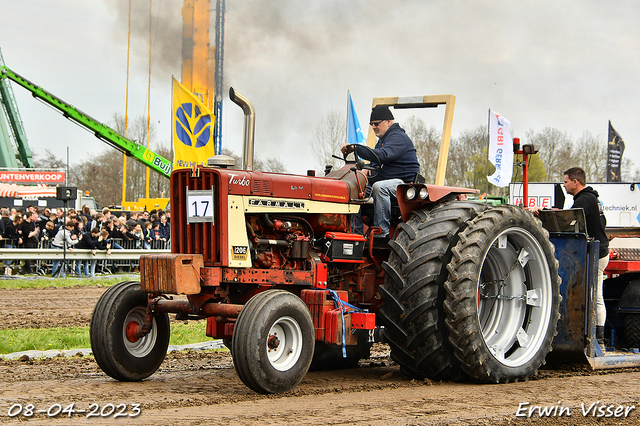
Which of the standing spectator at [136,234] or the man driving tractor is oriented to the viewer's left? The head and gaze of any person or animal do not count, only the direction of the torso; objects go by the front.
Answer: the man driving tractor

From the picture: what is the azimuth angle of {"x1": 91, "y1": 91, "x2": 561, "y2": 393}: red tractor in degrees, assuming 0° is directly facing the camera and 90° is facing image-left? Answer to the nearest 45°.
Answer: approximately 45°

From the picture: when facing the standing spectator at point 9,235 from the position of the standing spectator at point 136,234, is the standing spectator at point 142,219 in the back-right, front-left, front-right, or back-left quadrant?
back-right

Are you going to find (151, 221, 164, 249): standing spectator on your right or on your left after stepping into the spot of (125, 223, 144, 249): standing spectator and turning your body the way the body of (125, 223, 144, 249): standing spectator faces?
on your left

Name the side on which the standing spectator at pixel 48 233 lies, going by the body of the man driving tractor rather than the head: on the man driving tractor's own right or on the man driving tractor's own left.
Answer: on the man driving tractor's own right

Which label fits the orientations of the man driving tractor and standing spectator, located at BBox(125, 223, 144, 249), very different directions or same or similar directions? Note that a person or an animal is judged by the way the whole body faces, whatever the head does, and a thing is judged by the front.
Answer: very different directions

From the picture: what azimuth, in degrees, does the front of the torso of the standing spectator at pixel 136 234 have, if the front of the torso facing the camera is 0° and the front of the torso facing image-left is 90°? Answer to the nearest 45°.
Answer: approximately 315°

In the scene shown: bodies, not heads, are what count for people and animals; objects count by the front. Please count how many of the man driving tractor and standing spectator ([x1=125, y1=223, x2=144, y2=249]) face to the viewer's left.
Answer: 1

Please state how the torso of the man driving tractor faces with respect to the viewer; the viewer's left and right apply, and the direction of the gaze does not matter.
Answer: facing to the left of the viewer
